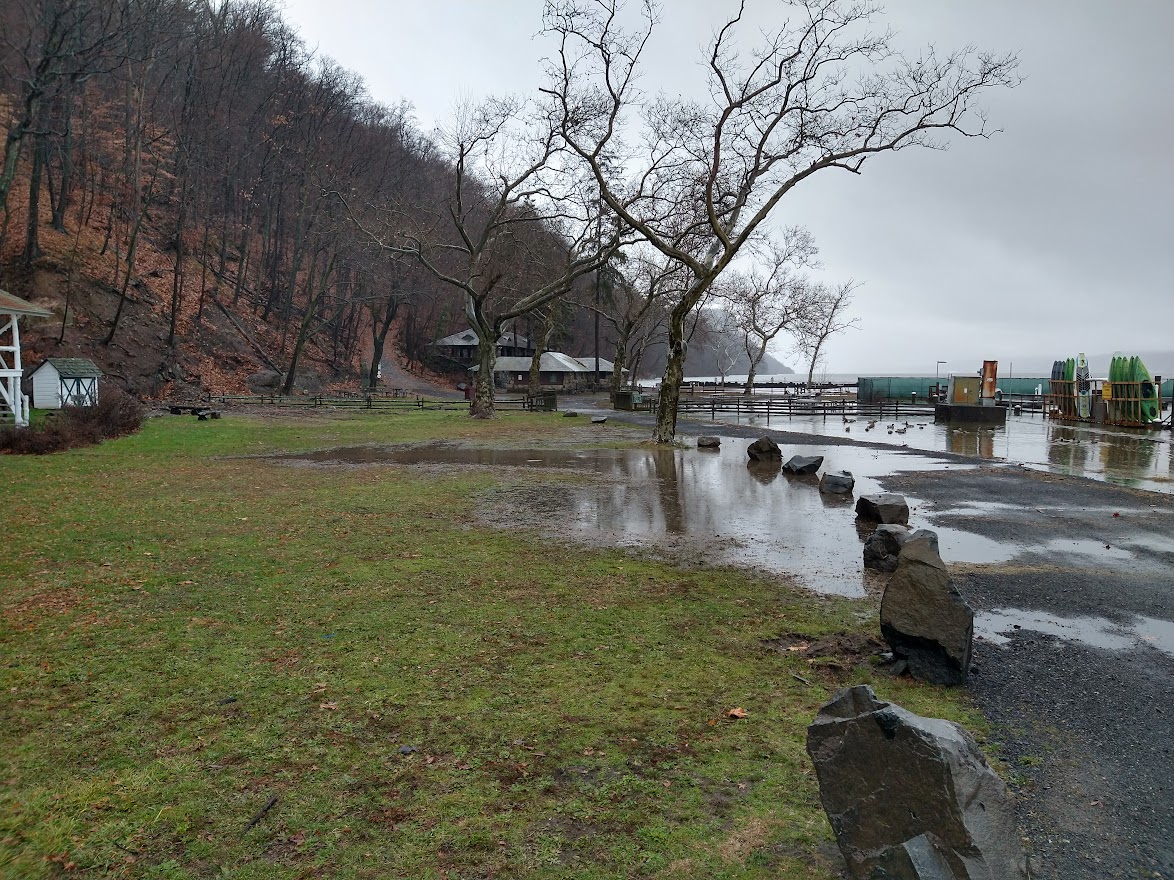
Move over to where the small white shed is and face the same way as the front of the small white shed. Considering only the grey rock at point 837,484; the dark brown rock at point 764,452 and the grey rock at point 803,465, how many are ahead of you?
3

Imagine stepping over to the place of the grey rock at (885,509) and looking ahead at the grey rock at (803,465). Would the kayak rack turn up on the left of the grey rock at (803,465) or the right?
right

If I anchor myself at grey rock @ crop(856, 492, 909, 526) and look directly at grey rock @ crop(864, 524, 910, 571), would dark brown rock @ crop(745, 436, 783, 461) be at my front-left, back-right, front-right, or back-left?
back-right

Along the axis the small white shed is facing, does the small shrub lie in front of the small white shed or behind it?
in front

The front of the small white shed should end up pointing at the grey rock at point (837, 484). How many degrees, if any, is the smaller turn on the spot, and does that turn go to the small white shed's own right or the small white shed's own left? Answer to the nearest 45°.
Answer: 0° — it already faces it

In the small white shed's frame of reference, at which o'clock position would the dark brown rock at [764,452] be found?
The dark brown rock is roughly at 12 o'clock from the small white shed.

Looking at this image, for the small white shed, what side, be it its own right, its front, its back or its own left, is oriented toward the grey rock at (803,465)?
front

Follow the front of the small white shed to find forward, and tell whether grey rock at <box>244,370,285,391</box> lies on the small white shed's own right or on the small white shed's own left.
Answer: on the small white shed's own left

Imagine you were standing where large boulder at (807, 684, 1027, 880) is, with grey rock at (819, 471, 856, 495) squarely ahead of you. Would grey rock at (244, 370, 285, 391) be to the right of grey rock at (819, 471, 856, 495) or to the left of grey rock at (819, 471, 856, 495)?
left

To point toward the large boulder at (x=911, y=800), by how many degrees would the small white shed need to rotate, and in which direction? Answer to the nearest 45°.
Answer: approximately 45° to its right

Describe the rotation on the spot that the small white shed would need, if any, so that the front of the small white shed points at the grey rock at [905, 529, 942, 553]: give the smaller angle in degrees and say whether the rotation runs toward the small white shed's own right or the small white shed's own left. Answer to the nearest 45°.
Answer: approximately 45° to the small white shed's own right

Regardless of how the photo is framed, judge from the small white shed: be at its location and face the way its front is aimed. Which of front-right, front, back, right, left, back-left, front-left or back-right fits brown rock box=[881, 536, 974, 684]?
front-right

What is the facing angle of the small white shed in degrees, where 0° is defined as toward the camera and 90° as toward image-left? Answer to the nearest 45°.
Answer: approximately 315°

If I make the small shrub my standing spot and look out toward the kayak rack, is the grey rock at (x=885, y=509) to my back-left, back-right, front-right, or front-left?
front-right
